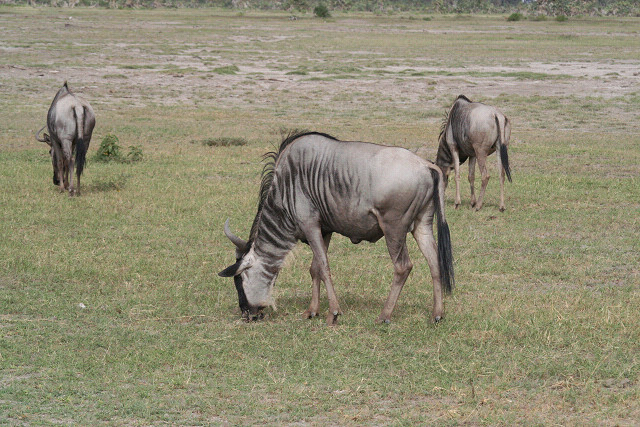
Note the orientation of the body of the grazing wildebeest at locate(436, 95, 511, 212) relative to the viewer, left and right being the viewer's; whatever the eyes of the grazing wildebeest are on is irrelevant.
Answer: facing away from the viewer and to the left of the viewer

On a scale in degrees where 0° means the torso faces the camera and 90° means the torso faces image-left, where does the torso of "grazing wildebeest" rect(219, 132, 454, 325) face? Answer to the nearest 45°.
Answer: approximately 90°

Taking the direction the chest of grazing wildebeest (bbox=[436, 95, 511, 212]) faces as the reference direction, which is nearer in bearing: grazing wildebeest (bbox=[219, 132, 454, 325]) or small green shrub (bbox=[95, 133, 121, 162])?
the small green shrub

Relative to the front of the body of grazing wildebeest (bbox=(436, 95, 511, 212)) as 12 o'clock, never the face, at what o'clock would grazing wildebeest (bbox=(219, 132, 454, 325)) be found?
grazing wildebeest (bbox=(219, 132, 454, 325)) is roughly at 8 o'clock from grazing wildebeest (bbox=(436, 95, 511, 212)).

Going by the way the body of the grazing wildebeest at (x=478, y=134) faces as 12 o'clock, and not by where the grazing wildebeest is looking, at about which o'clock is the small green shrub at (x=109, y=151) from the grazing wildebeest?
The small green shrub is roughly at 11 o'clock from the grazing wildebeest.

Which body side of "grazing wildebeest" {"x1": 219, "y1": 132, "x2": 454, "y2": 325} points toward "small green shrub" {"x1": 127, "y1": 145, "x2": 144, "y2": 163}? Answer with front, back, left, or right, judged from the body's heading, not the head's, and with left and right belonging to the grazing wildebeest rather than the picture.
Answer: right

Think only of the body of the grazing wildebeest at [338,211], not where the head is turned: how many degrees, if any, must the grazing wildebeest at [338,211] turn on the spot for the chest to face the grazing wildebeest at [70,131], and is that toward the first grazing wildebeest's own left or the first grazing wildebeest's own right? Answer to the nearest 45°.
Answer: approximately 45° to the first grazing wildebeest's own right

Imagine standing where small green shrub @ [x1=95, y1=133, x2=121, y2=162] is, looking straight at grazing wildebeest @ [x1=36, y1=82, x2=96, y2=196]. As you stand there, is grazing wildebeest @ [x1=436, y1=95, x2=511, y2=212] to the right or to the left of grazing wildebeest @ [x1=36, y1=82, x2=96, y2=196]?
left

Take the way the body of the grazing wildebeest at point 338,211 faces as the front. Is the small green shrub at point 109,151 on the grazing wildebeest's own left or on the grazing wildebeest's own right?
on the grazing wildebeest's own right

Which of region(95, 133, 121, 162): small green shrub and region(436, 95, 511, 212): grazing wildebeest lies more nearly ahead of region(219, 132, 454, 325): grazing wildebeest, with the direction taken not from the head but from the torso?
the small green shrub
